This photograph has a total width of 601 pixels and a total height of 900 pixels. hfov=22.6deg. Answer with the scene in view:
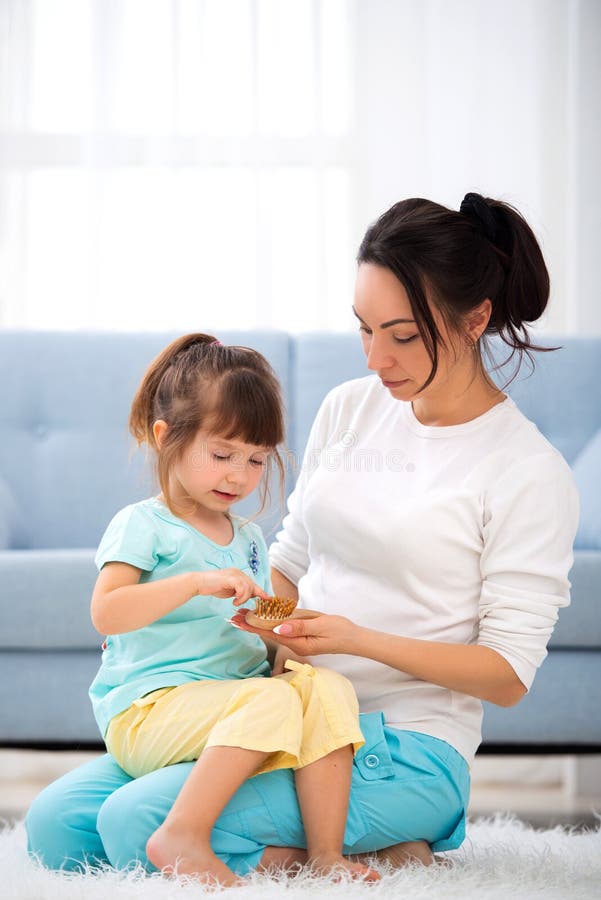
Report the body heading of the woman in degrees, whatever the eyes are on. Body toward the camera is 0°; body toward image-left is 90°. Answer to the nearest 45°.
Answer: approximately 45°

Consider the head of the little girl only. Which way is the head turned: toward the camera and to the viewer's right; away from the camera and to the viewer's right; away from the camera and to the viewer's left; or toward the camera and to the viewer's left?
toward the camera and to the viewer's right

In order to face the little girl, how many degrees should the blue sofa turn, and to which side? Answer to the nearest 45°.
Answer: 0° — it already faces them

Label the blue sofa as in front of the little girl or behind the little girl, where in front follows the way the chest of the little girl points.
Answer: behind
